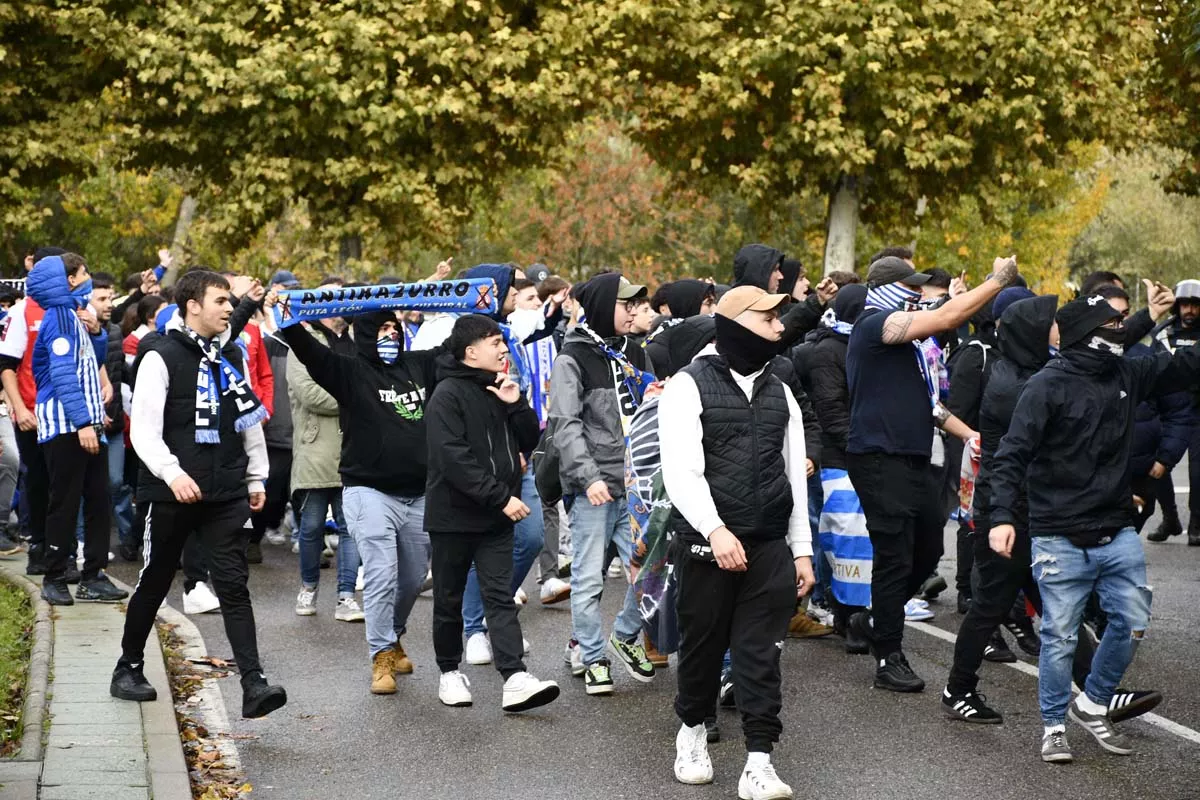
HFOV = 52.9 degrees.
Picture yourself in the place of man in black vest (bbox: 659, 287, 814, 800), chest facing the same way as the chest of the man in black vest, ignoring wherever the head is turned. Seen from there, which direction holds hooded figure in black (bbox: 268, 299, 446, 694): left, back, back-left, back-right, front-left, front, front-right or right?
back

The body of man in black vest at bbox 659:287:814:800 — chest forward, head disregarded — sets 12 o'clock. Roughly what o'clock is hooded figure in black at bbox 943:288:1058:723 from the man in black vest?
The hooded figure in black is roughly at 9 o'clock from the man in black vest.

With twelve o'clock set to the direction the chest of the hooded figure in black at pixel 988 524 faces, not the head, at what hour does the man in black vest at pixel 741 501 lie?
The man in black vest is roughly at 4 o'clock from the hooded figure in black.

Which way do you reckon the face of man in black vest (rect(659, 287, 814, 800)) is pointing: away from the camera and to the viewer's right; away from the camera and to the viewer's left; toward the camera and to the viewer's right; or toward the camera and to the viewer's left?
toward the camera and to the viewer's right
